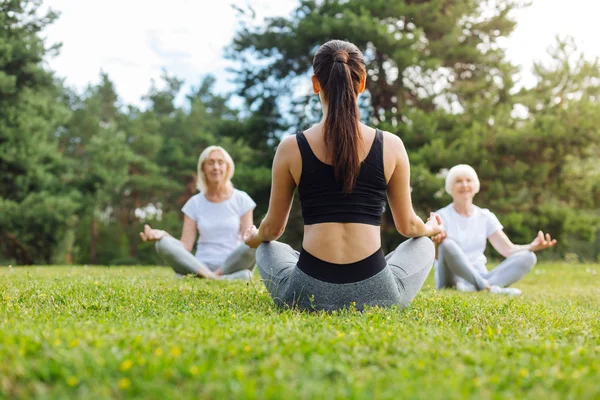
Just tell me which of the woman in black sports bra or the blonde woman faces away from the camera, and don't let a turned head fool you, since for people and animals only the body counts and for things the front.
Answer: the woman in black sports bra

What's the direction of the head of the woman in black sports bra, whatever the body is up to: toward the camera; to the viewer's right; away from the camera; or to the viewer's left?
away from the camera

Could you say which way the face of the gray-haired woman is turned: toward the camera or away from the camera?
toward the camera

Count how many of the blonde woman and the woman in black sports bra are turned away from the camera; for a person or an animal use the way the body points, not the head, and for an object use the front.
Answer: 1

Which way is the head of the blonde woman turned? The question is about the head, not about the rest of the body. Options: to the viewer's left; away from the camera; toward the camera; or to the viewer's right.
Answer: toward the camera

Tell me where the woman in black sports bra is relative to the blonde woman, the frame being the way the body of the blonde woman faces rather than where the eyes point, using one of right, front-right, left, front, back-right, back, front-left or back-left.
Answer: front

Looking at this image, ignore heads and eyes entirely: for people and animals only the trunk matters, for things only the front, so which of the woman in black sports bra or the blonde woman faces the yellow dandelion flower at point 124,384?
the blonde woman

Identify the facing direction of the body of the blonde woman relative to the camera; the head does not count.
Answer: toward the camera

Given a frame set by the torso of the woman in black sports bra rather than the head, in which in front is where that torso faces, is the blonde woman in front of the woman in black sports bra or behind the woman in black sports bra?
in front

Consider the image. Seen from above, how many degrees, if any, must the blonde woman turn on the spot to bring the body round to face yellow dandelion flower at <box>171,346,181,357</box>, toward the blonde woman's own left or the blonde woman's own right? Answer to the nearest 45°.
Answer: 0° — they already face it

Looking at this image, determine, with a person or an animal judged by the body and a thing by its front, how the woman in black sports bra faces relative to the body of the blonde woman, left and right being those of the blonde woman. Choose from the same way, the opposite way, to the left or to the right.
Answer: the opposite way

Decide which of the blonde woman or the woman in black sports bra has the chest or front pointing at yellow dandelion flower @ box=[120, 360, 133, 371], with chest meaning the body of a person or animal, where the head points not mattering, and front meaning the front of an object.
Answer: the blonde woman

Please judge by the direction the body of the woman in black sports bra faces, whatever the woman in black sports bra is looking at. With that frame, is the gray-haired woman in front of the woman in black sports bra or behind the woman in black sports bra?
in front

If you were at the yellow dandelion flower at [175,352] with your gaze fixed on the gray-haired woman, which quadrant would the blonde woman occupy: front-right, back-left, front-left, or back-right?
front-left

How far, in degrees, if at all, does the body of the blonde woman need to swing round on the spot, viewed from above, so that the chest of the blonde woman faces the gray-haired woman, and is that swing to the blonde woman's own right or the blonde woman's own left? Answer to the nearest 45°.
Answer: approximately 90° to the blonde woman's own left

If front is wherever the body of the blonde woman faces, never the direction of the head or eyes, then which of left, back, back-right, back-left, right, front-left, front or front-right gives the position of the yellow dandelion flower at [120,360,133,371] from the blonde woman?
front

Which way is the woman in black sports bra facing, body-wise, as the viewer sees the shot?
away from the camera

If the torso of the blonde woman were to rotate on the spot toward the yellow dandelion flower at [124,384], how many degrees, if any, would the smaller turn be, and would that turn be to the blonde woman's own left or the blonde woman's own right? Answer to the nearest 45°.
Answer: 0° — they already face it
